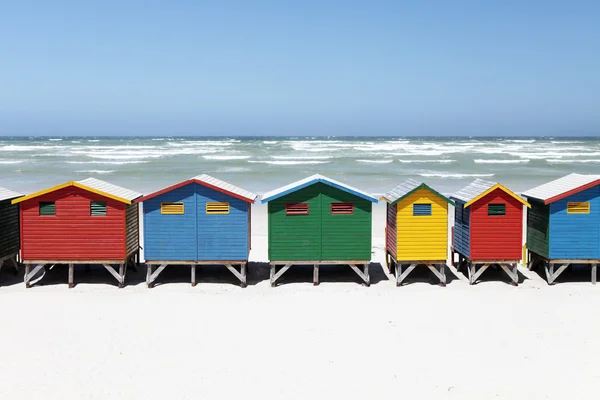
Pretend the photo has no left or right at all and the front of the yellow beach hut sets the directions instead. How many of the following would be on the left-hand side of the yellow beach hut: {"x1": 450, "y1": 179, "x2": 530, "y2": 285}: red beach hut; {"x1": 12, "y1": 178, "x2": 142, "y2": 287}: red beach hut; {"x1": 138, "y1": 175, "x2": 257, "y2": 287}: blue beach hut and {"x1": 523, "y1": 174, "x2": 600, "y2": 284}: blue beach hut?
2
